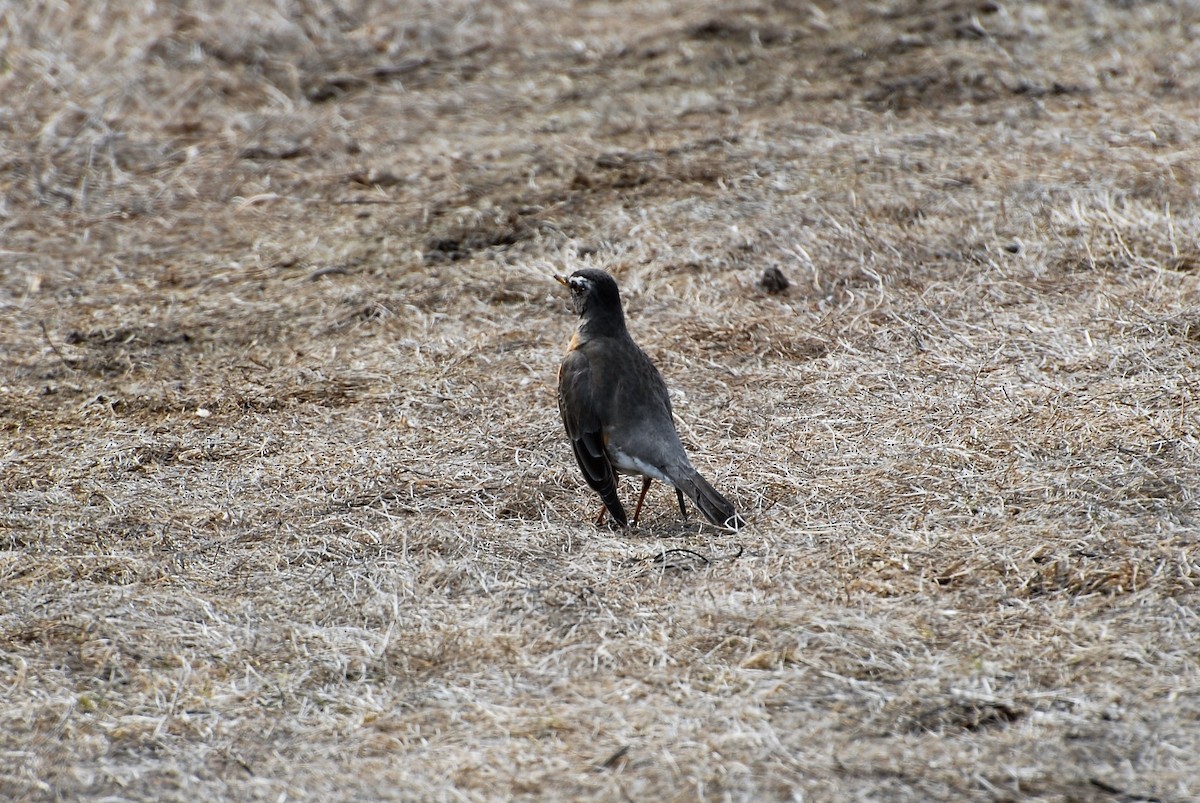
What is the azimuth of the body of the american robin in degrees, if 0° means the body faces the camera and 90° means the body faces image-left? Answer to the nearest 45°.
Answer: approximately 135°
